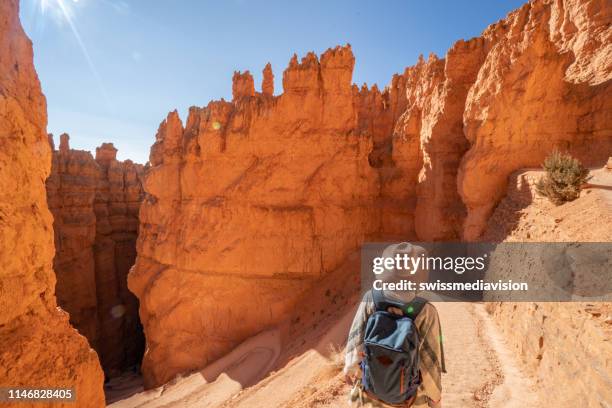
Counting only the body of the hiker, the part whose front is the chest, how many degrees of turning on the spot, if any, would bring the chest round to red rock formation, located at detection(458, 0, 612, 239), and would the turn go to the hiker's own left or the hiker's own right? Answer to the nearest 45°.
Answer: approximately 45° to the hiker's own right

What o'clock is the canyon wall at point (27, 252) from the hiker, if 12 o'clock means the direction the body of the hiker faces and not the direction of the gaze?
The canyon wall is roughly at 9 o'clock from the hiker.

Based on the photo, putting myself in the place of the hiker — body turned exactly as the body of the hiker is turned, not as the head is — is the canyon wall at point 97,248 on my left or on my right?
on my left

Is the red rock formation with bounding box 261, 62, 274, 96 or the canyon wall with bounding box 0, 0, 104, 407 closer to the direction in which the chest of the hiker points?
the red rock formation

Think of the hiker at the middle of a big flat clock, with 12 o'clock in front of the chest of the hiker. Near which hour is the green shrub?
The green shrub is roughly at 1 o'clock from the hiker.

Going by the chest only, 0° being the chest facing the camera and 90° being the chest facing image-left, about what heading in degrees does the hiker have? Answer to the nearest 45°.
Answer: approximately 180°

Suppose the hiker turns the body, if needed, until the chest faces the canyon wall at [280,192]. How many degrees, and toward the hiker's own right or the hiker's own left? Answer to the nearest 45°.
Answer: approximately 45° to the hiker's own left

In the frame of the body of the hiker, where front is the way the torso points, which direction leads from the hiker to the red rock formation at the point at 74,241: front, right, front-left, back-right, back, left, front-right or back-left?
front-left
